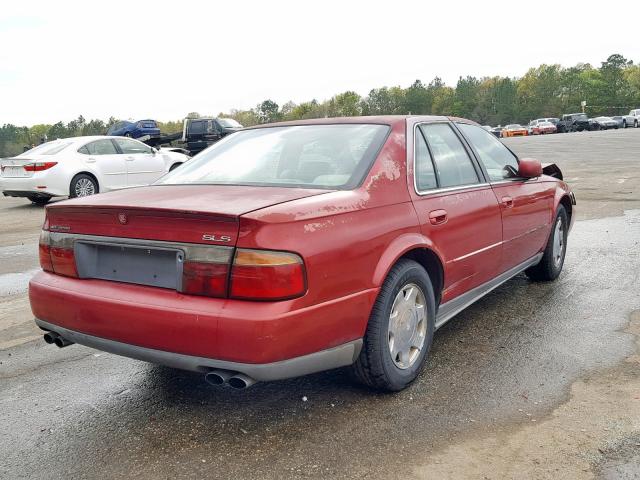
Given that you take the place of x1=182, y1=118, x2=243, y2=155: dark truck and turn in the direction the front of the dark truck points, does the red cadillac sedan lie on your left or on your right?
on your right

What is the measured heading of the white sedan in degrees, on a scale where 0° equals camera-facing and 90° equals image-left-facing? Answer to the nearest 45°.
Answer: approximately 225°

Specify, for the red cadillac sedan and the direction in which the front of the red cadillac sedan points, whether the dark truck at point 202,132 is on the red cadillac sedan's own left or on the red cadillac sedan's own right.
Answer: on the red cadillac sedan's own left

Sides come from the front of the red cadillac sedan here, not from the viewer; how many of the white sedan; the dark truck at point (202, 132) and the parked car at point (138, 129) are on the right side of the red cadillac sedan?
0

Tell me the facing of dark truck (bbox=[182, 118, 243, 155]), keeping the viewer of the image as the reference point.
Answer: facing to the right of the viewer

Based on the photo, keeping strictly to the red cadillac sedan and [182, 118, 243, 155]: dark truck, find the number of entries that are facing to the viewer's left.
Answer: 0

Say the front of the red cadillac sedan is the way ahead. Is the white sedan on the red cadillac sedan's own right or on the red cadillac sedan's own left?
on the red cadillac sedan's own left

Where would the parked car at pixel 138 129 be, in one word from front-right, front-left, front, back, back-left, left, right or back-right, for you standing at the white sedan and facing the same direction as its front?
front-left

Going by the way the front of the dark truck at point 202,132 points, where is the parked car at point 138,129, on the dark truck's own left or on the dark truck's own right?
on the dark truck's own left

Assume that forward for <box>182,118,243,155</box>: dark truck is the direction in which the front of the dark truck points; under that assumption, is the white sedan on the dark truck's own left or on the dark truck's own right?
on the dark truck's own right

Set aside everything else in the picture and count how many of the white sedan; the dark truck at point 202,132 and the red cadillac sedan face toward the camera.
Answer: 0

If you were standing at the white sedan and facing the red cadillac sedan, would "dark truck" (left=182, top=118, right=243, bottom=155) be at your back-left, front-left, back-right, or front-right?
back-left
